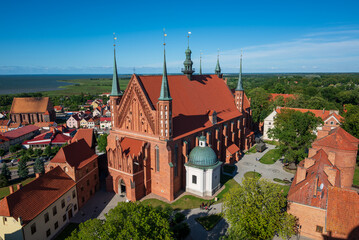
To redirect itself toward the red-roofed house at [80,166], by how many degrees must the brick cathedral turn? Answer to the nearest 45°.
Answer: approximately 45° to its right

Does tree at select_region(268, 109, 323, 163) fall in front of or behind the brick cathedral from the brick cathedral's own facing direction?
behind

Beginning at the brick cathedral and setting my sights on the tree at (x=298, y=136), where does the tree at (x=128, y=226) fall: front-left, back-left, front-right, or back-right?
back-right

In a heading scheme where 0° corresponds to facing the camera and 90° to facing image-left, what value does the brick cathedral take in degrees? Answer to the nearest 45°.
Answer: approximately 45°

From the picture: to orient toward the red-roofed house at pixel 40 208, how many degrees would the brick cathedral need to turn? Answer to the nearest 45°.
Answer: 0° — it already faces it

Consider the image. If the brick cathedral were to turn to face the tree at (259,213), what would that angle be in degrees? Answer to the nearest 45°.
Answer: approximately 90° to its left

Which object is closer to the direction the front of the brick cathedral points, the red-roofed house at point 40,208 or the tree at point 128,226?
the red-roofed house

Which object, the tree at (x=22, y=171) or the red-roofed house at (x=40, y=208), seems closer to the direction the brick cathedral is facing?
the red-roofed house

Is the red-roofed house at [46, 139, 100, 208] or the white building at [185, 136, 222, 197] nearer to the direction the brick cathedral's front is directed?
the red-roofed house

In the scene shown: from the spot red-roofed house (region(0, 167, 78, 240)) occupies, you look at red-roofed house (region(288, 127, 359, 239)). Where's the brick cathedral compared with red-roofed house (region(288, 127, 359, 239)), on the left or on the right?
left

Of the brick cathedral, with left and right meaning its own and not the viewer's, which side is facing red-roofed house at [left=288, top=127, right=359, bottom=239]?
left

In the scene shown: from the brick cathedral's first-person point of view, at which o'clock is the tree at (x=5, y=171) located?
The tree is roughly at 2 o'clock from the brick cathedral.

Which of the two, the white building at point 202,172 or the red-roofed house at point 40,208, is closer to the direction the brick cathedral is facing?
the red-roofed house
